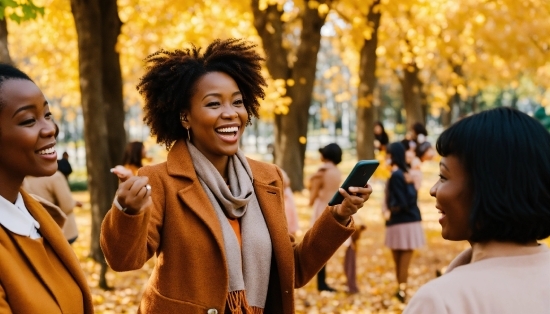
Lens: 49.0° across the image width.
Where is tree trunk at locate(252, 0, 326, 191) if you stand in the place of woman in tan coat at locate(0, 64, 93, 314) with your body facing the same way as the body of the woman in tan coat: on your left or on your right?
on your left

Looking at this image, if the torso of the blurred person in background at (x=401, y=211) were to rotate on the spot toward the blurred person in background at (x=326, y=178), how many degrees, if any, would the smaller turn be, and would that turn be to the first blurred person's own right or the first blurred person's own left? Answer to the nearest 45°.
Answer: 0° — they already face them

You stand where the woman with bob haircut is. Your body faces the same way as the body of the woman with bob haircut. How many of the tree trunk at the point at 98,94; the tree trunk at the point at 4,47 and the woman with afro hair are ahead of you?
3

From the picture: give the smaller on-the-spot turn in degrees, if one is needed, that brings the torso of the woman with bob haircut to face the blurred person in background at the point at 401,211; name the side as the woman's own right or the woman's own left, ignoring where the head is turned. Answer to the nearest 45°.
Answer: approximately 45° to the woman's own right

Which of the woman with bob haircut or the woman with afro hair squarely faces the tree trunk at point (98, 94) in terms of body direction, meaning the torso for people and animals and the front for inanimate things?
the woman with bob haircut

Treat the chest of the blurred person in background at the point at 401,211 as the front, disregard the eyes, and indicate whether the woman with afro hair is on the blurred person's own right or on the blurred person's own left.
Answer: on the blurred person's own left

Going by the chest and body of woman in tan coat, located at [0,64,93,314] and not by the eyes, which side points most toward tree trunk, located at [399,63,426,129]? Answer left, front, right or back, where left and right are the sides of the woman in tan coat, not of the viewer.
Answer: left

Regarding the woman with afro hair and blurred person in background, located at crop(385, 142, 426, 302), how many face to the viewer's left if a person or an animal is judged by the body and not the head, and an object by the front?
1

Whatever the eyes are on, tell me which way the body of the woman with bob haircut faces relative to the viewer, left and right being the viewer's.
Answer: facing away from the viewer and to the left of the viewer

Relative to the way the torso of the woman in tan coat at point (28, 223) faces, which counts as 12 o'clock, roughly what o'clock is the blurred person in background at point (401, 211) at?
The blurred person in background is roughly at 9 o'clock from the woman in tan coat.

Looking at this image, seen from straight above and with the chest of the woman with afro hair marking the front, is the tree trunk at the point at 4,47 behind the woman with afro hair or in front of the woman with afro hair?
behind

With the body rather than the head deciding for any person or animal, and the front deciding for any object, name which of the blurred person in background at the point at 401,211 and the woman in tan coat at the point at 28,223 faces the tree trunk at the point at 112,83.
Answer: the blurred person in background

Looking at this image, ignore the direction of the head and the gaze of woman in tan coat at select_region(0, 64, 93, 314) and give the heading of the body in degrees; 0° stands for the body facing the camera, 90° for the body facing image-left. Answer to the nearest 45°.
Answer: approximately 315°

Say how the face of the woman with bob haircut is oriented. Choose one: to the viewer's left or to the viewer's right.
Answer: to the viewer's left
